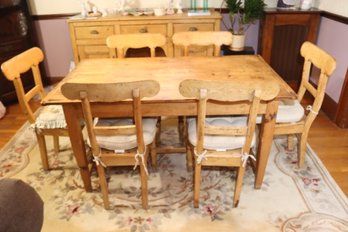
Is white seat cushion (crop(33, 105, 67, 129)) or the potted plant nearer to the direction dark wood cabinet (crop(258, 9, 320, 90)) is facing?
the white seat cushion

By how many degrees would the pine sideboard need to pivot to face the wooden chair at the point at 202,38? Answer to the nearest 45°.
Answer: approximately 45° to its left

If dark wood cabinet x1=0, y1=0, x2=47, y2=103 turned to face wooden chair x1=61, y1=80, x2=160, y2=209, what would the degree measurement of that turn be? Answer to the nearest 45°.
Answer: approximately 45° to its right

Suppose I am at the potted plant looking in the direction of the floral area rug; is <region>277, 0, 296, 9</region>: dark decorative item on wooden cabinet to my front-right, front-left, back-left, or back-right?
back-left

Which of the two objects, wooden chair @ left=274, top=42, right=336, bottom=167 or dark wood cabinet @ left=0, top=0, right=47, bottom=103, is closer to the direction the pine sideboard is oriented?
the wooden chair

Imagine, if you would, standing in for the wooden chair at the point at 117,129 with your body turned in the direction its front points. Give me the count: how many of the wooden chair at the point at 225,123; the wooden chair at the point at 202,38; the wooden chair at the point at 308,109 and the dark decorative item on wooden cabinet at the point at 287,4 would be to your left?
0

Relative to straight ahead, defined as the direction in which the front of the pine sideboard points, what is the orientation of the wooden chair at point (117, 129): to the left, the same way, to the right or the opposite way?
the opposite way

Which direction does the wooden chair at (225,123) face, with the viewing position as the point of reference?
facing away from the viewer

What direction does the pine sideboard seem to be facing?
toward the camera

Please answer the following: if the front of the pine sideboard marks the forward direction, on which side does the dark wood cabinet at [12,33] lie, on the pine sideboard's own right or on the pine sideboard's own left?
on the pine sideboard's own right

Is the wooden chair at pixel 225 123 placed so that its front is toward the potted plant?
yes

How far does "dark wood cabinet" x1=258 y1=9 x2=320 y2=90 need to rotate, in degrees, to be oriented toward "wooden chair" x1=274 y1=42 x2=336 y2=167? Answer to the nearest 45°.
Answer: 0° — it already faces it

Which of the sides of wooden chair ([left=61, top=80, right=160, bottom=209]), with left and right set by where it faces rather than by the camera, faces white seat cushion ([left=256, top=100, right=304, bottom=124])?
right

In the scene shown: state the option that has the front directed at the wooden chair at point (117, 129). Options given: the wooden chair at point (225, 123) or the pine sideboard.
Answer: the pine sideboard

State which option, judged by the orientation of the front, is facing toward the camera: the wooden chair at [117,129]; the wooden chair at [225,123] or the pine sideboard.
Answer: the pine sideboard

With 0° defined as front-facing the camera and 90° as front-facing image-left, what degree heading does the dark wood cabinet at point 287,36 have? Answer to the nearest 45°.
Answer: approximately 0°

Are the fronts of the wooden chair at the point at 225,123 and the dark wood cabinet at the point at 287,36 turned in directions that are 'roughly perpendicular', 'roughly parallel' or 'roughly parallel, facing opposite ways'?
roughly parallel, facing opposite ways

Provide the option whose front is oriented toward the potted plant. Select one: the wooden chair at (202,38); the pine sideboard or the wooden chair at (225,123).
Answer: the wooden chair at (225,123)

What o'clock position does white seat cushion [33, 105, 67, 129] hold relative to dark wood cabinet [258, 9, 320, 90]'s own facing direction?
The white seat cushion is roughly at 1 o'clock from the dark wood cabinet.

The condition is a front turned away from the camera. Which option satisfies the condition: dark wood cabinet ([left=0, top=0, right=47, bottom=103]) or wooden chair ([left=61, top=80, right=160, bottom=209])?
the wooden chair

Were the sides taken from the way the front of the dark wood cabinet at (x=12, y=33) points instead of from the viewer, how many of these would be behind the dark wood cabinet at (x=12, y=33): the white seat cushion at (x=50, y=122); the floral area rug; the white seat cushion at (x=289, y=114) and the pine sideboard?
0

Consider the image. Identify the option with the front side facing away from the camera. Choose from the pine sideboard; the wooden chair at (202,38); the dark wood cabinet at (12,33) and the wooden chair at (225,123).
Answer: the wooden chair at (225,123)
